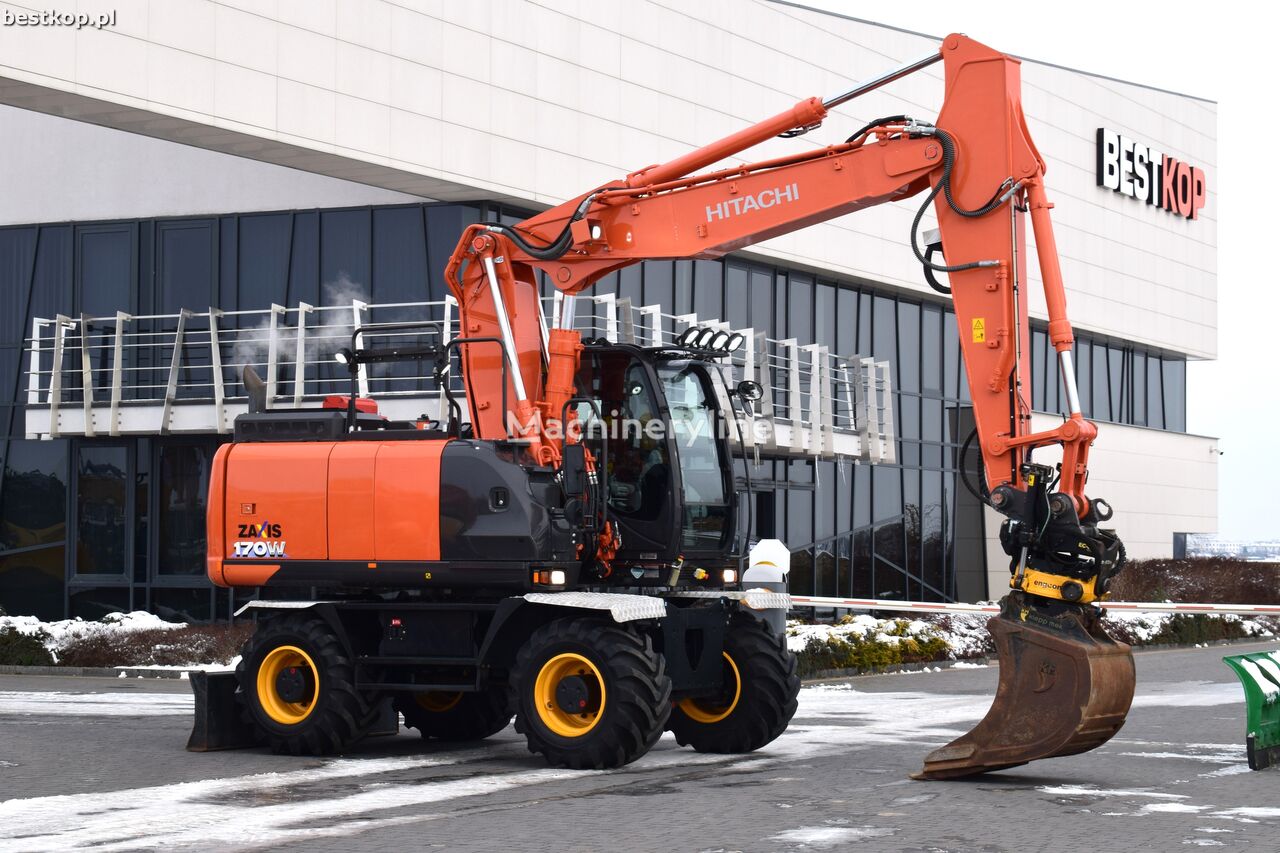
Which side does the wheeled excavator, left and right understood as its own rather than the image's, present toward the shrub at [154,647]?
back

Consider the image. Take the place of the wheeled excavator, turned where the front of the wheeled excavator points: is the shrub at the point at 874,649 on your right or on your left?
on your left

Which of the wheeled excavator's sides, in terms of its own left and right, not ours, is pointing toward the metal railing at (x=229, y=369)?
back

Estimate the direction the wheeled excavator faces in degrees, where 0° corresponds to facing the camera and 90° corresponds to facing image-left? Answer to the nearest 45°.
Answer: approximately 315°

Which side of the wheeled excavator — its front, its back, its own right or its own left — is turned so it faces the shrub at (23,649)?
back

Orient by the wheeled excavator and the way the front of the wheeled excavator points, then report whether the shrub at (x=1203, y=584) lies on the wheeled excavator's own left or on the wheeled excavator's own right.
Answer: on the wheeled excavator's own left
